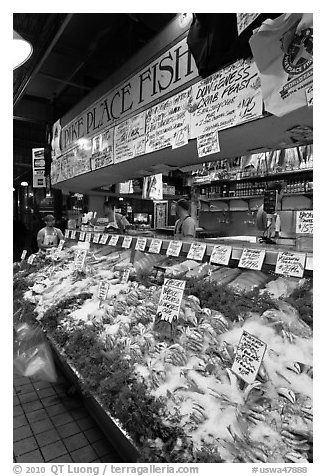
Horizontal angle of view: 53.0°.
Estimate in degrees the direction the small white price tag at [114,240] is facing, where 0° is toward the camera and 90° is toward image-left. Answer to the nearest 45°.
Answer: approximately 0°

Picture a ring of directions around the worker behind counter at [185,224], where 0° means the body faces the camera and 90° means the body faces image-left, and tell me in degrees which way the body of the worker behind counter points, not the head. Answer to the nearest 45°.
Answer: approximately 45°

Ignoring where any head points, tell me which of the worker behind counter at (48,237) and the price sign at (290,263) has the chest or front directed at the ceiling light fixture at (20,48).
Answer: the worker behind counter

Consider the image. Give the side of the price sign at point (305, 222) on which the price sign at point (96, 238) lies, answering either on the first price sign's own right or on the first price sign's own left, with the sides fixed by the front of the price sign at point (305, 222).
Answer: on the first price sign's own right
